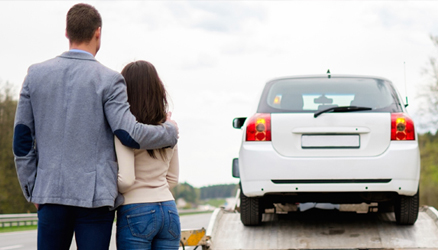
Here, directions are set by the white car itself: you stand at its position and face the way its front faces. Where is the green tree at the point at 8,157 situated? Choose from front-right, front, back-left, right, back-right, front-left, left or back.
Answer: front-left

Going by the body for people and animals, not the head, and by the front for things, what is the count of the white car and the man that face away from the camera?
2

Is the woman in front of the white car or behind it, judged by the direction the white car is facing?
behind

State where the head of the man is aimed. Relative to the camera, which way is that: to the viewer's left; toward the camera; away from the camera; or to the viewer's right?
away from the camera

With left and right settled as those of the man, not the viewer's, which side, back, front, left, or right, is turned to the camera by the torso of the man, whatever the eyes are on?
back

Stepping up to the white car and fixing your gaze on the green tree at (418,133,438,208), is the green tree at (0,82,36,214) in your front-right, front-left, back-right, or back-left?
front-left

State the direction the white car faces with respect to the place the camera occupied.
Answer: facing away from the viewer

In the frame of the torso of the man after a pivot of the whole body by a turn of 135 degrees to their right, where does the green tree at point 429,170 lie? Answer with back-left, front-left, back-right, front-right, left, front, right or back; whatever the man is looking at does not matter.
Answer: left

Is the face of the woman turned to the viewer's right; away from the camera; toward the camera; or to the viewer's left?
away from the camera

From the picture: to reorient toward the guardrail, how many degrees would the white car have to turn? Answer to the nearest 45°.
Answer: approximately 45° to its left
